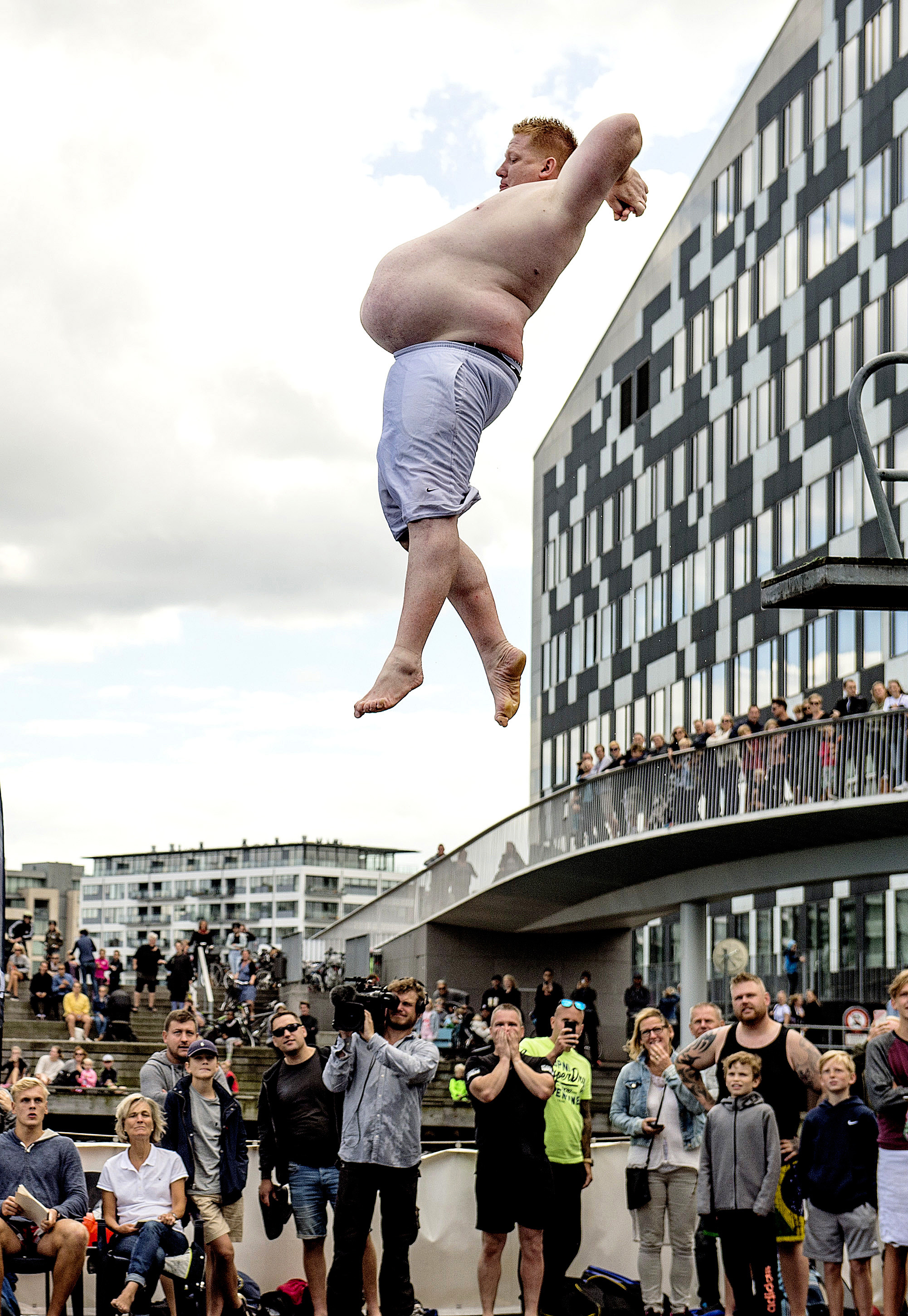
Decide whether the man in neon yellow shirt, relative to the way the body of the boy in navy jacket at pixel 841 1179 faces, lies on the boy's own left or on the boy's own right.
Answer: on the boy's own right

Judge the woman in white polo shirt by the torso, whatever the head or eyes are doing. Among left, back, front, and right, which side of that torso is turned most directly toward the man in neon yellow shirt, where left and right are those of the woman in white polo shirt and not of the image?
left

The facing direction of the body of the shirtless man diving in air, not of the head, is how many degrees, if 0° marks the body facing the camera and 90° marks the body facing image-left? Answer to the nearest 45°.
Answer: approximately 90°

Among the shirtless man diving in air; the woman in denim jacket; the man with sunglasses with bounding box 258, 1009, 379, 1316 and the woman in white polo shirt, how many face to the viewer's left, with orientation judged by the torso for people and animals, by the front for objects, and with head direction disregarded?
1

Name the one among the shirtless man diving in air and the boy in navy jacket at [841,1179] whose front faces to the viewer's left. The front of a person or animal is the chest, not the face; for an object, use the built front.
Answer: the shirtless man diving in air

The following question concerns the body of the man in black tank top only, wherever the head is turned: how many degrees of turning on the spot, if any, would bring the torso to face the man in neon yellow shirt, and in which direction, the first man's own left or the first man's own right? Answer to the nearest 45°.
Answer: approximately 135° to the first man's own right

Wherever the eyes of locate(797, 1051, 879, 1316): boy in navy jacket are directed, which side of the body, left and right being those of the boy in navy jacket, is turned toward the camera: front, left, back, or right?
front

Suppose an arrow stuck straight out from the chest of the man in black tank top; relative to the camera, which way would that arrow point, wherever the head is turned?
toward the camera

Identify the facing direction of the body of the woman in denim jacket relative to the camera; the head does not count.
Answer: toward the camera
